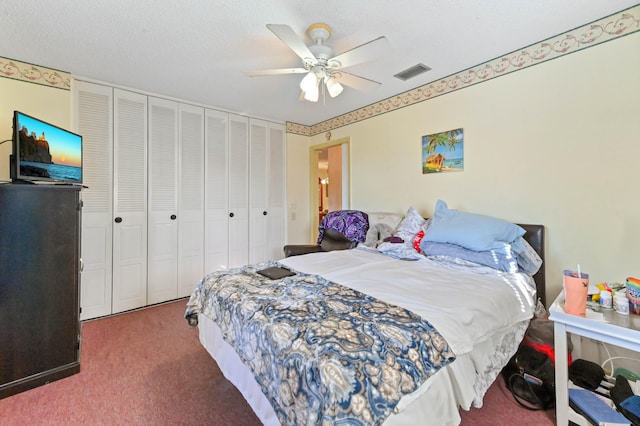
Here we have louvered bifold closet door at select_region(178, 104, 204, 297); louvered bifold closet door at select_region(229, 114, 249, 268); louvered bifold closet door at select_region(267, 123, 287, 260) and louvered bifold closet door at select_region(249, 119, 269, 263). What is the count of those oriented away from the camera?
0

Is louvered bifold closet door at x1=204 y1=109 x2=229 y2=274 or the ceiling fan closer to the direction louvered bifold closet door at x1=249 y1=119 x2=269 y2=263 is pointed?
the ceiling fan

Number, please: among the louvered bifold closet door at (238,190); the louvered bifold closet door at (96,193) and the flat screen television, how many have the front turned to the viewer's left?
0

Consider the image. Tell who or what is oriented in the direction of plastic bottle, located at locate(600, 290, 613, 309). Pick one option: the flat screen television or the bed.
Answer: the flat screen television

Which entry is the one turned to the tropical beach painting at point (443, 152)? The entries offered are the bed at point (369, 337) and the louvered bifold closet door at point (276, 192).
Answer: the louvered bifold closet door

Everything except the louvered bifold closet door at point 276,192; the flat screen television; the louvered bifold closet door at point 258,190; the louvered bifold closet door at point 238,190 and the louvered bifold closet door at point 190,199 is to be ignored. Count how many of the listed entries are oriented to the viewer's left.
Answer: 0

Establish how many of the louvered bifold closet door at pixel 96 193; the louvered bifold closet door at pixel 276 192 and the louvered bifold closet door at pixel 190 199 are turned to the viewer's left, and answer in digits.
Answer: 0

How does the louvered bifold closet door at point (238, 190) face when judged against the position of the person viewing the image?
facing the viewer and to the right of the viewer

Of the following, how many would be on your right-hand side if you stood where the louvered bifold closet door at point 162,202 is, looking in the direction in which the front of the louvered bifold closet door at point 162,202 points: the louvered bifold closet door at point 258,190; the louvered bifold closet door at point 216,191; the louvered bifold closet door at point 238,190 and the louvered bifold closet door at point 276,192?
0

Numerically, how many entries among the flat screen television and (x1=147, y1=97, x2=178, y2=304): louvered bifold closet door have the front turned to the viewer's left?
0

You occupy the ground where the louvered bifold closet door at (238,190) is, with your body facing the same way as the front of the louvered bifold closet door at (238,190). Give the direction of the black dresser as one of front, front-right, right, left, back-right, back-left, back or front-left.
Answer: right

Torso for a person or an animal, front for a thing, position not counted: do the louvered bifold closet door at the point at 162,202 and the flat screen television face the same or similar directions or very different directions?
same or similar directions

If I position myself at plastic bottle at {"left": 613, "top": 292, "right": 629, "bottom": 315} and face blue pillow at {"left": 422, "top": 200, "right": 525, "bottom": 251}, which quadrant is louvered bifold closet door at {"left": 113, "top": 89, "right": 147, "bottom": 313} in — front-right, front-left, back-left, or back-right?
front-left

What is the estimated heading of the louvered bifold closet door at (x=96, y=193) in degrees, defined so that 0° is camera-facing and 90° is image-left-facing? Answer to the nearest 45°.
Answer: approximately 315°

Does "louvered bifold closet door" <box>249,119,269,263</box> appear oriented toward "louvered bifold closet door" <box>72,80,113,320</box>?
no

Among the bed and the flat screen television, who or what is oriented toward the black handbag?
the flat screen television

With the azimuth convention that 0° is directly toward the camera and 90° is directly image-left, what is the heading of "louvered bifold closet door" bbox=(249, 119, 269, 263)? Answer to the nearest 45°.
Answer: approximately 315°

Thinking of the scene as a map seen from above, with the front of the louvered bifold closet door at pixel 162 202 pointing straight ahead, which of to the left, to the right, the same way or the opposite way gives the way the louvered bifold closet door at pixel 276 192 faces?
the same way

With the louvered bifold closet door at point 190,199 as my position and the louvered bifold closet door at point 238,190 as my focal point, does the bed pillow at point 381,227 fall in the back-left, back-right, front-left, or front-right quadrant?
front-right

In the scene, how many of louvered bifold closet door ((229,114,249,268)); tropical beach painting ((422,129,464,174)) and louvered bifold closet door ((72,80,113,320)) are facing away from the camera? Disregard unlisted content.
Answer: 0
